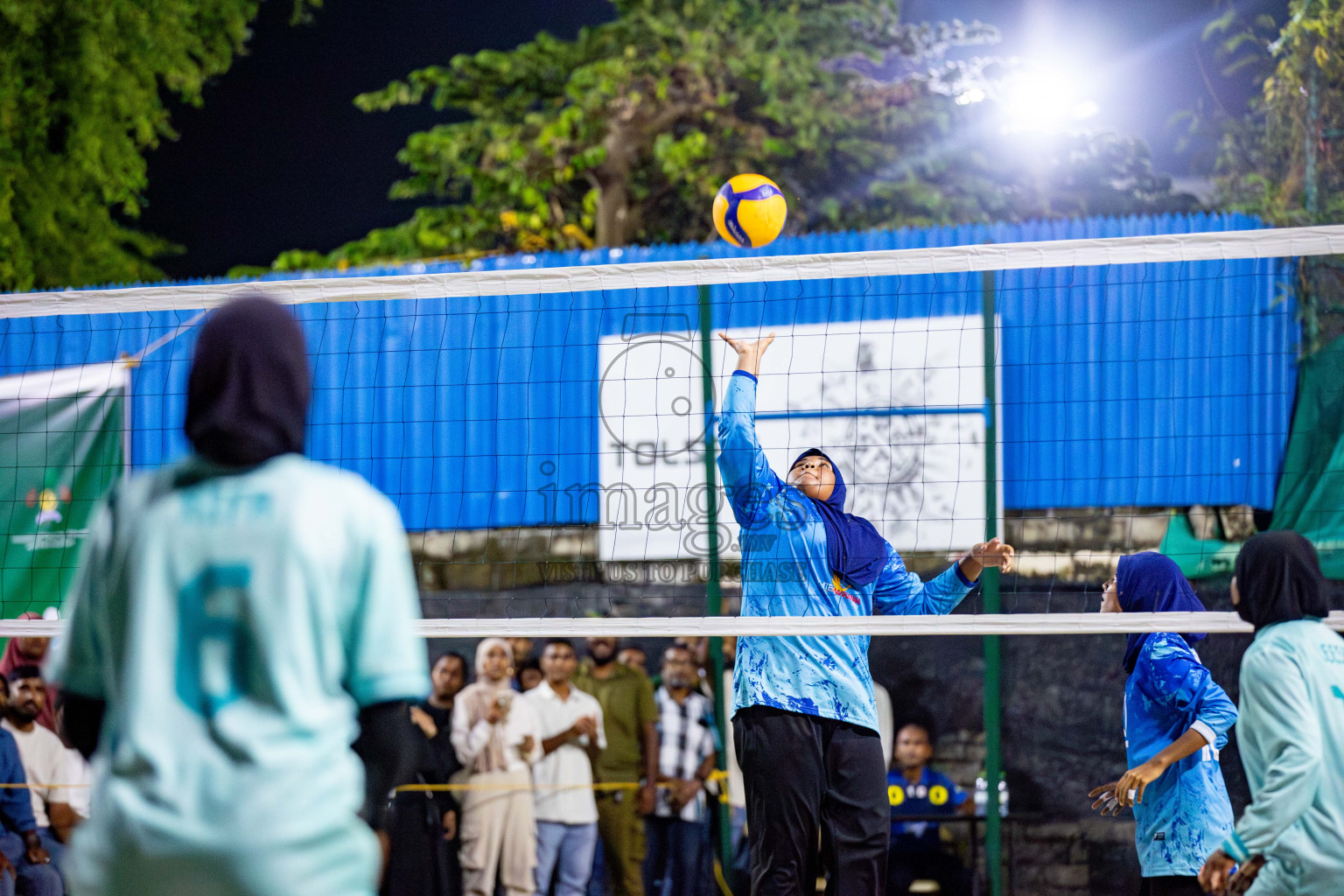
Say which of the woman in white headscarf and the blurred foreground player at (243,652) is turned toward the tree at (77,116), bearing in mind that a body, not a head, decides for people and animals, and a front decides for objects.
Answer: the blurred foreground player

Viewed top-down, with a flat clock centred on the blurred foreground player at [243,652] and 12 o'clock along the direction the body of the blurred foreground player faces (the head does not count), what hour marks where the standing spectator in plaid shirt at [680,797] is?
The standing spectator in plaid shirt is roughly at 1 o'clock from the blurred foreground player.

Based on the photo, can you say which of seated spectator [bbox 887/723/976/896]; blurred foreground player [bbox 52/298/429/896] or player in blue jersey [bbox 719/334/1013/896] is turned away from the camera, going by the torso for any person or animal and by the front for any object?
the blurred foreground player

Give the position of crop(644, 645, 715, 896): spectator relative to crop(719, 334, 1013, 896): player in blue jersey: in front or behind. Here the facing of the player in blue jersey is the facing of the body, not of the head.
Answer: behind

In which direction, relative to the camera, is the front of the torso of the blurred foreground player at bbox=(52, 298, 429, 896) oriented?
away from the camera

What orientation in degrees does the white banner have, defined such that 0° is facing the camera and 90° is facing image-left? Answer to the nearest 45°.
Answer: approximately 0°

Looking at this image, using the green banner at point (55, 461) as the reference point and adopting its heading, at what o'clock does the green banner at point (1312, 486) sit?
the green banner at point (1312, 486) is roughly at 10 o'clock from the green banner at point (55, 461).

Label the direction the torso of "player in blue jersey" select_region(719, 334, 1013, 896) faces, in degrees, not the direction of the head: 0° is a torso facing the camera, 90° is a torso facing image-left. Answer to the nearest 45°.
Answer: approximately 0°

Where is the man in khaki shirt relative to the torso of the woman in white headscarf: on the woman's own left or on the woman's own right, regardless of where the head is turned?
on the woman's own left

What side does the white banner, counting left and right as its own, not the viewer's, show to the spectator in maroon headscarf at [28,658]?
right
